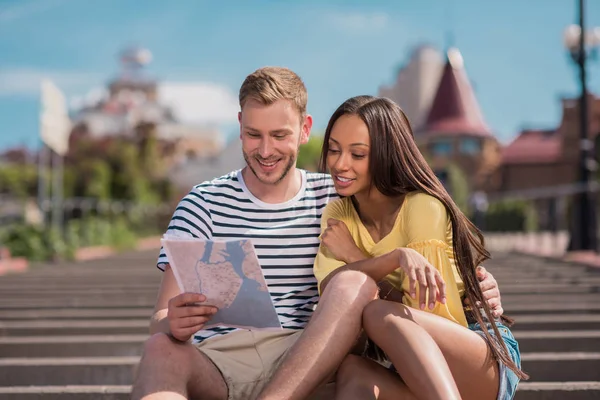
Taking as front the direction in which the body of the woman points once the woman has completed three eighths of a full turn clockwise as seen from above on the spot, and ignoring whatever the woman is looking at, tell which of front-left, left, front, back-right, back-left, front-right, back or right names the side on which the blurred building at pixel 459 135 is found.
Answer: front

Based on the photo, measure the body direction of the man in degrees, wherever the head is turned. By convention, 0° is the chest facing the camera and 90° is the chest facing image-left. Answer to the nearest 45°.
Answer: approximately 0°

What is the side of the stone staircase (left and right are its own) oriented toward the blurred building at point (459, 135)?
back

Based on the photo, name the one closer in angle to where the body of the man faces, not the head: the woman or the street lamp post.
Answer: the woman

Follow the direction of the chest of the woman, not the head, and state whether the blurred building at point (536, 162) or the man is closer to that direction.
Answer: the man

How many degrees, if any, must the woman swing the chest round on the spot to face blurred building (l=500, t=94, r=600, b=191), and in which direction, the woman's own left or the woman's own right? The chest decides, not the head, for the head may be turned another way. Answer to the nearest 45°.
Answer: approximately 135° to the woman's own right

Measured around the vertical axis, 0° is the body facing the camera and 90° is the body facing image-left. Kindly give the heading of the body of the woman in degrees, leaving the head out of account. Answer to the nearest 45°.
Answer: approximately 45°

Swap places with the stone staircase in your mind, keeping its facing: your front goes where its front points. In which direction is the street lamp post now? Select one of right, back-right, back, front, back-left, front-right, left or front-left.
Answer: back-left
